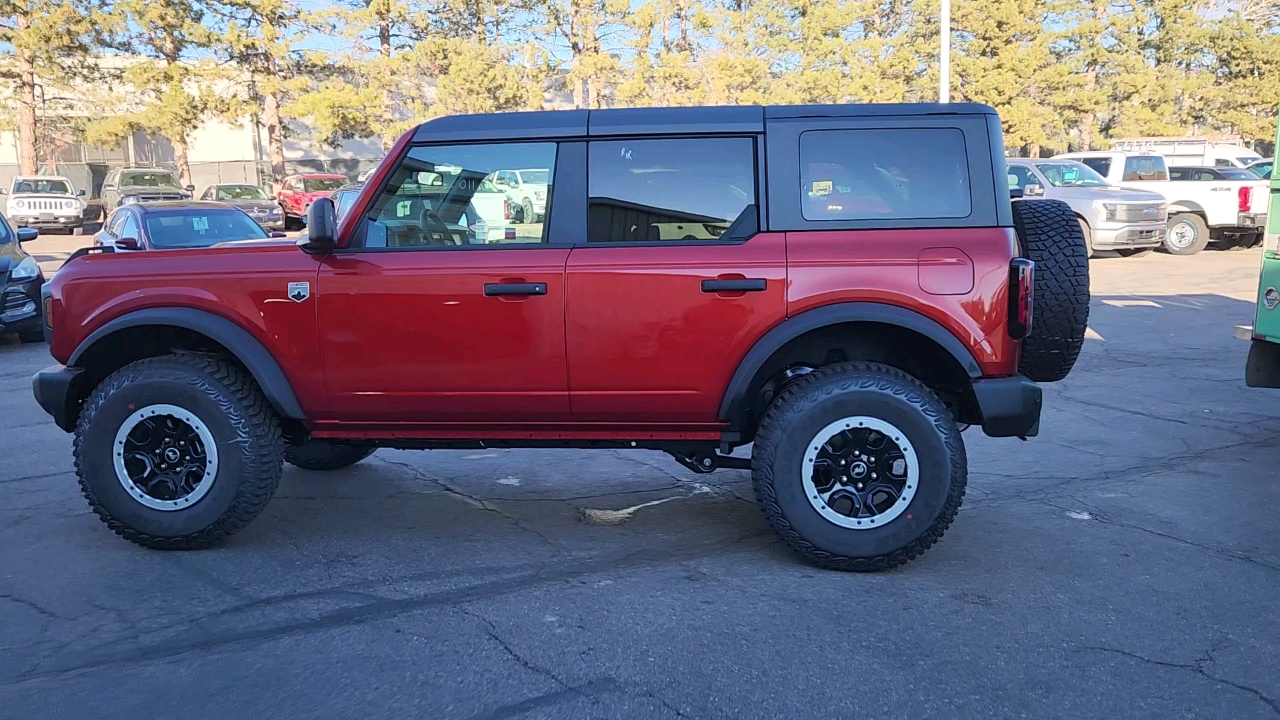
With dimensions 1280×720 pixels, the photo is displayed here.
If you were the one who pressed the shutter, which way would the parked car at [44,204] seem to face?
facing the viewer

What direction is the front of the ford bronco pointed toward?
to the viewer's left

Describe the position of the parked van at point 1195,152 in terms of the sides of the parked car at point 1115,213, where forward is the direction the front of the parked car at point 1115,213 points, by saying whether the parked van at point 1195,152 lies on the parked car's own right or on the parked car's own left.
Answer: on the parked car's own left

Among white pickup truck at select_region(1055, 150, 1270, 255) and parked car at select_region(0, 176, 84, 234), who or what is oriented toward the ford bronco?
the parked car

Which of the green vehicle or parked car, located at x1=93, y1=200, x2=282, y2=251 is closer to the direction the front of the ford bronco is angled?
the parked car

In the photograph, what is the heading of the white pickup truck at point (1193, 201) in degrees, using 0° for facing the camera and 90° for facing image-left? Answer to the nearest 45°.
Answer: approximately 135°

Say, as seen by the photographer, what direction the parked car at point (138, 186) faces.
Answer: facing the viewer and to the right of the viewer

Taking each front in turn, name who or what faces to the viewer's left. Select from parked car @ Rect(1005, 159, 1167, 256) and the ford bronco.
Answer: the ford bronco

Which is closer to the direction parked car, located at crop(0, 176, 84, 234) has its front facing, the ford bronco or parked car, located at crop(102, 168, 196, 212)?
the ford bronco

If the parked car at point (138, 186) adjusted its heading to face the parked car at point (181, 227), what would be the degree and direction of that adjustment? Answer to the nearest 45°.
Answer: approximately 45° to its right

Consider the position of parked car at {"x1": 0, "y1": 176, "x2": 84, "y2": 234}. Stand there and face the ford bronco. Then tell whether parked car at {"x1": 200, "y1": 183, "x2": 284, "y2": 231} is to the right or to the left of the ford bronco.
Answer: left

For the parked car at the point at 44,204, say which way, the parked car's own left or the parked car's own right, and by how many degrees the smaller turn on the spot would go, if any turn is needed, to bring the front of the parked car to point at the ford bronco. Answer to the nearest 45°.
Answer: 0° — it already faces it

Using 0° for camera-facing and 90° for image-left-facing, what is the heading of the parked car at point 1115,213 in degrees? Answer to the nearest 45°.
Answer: approximately 315°

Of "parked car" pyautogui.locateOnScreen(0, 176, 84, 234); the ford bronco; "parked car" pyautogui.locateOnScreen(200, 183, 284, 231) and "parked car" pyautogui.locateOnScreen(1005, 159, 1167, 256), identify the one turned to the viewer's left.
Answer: the ford bronco
